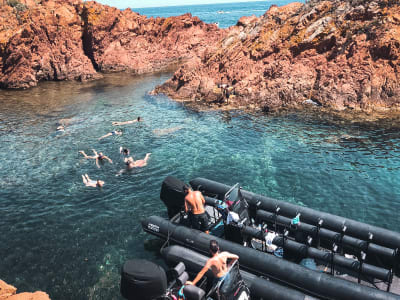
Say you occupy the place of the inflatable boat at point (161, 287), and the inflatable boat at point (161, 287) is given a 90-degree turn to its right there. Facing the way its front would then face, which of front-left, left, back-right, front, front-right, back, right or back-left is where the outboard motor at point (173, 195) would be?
back

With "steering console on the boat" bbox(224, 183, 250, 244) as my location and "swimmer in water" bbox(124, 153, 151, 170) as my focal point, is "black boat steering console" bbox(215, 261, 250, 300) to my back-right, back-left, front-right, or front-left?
back-left

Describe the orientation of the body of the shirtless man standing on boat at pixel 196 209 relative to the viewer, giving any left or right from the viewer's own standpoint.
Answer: facing away from the viewer and to the left of the viewer

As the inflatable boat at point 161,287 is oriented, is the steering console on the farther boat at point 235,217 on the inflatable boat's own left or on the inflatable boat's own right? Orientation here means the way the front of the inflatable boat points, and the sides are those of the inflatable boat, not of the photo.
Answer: on the inflatable boat's own left

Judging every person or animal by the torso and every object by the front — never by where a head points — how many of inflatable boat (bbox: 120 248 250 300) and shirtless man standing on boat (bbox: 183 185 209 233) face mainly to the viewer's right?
1

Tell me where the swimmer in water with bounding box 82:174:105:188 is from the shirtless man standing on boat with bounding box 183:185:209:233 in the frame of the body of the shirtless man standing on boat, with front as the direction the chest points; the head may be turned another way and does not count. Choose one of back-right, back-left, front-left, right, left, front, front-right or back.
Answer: front

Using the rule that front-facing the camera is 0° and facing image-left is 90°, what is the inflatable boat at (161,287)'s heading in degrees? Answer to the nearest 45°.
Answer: approximately 270°

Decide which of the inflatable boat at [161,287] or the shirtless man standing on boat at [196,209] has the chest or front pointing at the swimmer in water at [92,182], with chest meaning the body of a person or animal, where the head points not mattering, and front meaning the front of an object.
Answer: the shirtless man standing on boat

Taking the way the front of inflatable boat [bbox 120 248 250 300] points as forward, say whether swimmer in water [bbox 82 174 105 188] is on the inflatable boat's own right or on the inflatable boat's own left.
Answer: on the inflatable boat's own left

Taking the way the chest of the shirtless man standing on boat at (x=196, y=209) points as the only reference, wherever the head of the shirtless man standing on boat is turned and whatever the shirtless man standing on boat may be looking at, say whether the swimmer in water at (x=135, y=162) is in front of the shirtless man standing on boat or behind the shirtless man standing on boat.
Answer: in front
